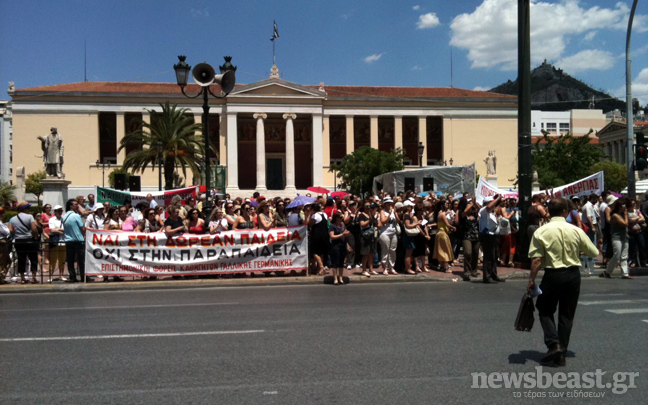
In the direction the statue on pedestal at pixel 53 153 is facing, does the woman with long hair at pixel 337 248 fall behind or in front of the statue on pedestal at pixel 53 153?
in front

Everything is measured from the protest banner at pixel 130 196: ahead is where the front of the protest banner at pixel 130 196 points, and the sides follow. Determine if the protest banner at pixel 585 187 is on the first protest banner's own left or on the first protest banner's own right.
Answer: on the first protest banner's own left

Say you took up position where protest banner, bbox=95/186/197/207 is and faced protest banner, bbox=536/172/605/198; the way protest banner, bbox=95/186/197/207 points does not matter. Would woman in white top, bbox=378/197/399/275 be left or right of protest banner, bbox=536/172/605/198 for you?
right

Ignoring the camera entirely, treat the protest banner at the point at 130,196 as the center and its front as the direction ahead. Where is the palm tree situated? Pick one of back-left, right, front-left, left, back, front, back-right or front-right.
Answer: back

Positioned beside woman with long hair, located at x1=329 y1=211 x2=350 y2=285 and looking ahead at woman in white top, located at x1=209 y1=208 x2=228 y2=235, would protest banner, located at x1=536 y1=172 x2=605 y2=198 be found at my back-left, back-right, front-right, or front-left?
back-right
